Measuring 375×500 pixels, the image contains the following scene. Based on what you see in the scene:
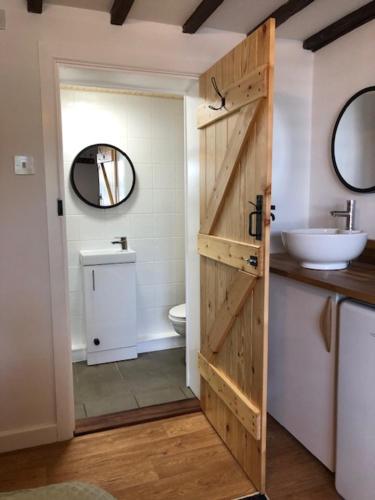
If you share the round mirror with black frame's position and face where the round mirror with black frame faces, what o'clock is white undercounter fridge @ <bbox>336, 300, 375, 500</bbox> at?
The white undercounter fridge is roughly at 11 o'clock from the round mirror with black frame.

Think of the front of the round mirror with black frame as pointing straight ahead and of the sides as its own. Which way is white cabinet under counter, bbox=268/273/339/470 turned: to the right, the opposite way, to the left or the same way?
to the right

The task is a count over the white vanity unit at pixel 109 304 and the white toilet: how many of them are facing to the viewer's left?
1

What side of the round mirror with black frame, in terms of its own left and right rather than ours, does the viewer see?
front

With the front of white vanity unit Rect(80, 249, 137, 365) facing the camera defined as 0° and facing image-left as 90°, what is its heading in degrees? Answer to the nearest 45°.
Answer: approximately 0°

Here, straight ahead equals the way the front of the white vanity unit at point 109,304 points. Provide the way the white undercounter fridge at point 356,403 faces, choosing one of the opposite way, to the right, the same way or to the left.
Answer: to the right

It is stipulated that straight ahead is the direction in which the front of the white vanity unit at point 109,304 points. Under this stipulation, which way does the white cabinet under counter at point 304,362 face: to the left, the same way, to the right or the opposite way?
to the right

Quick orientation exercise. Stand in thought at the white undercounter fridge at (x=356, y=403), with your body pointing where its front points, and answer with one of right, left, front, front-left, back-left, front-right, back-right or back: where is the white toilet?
right

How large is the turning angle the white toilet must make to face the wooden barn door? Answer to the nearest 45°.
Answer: approximately 90° to its left

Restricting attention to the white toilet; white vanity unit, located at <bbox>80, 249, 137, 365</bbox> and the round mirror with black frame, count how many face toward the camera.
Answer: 2
